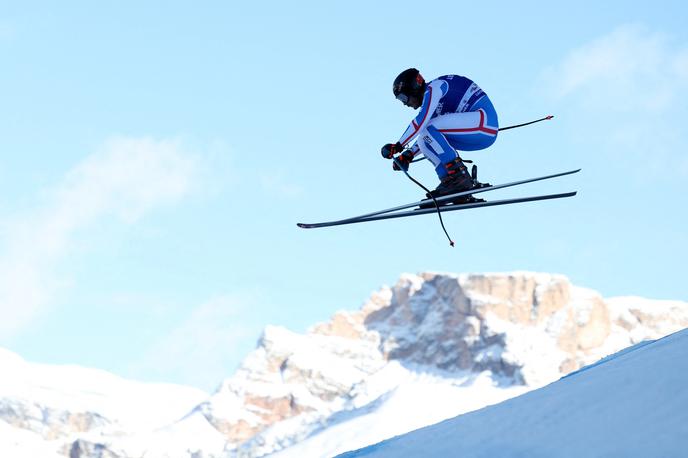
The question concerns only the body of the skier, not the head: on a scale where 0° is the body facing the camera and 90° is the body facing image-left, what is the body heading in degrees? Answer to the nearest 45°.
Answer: approximately 90°

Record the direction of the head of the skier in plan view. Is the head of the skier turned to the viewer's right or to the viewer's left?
to the viewer's left
